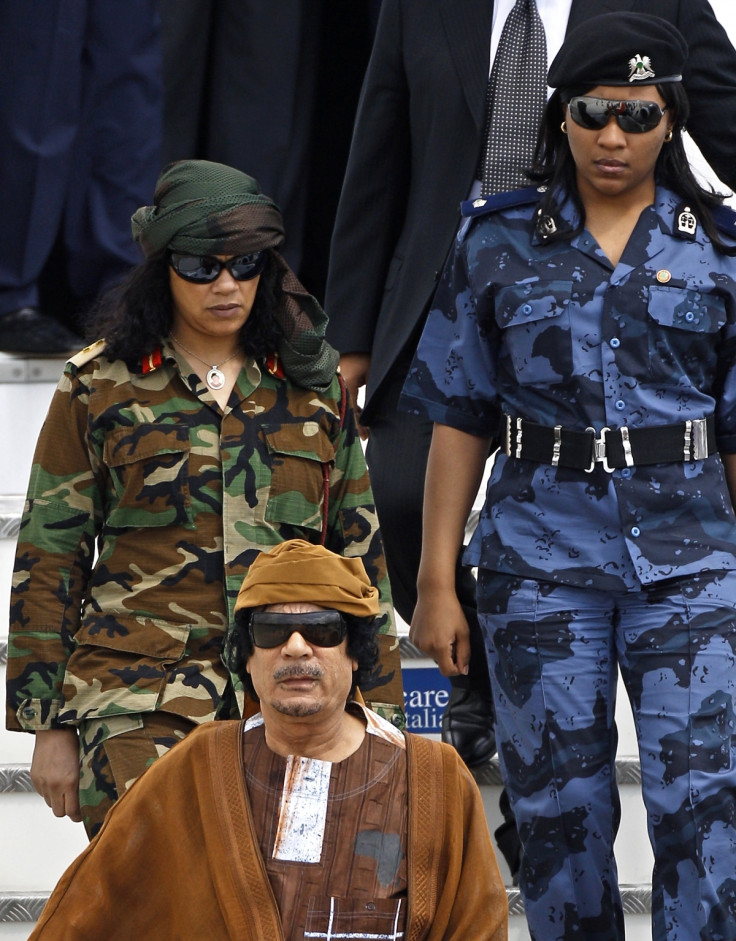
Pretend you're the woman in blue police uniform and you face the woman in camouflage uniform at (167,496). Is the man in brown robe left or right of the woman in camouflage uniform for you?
left

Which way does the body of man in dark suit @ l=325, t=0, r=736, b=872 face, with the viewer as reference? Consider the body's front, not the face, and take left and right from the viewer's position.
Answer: facing the viewer

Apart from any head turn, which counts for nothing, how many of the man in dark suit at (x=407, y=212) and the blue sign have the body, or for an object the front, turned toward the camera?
2

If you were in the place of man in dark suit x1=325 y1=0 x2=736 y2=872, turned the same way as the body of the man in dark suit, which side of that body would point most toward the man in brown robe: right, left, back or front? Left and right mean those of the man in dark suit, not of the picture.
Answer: front

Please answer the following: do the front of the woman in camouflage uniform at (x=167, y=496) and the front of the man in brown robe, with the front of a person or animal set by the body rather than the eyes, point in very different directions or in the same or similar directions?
same or similar directions

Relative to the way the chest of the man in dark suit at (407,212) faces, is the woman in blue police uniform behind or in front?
in front

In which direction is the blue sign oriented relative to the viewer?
toward the camera

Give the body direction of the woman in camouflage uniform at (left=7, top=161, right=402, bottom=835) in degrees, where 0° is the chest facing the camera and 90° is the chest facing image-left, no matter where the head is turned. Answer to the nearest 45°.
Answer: approximately 0°

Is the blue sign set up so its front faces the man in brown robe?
yes

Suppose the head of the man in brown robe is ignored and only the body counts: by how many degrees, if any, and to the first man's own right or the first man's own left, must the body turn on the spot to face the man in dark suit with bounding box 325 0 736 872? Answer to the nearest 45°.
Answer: approximately 180°

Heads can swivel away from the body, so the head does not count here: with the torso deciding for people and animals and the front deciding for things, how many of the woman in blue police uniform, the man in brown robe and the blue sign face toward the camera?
3

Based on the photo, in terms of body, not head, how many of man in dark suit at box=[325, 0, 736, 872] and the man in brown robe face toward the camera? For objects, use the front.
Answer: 2

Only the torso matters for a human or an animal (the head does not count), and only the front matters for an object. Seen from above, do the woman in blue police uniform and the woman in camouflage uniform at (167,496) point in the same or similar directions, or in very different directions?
same or similar directions

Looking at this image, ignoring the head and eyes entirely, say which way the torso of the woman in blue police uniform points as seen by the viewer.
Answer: toward the camera

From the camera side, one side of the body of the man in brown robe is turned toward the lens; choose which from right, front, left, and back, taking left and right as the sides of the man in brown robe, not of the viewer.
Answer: front
